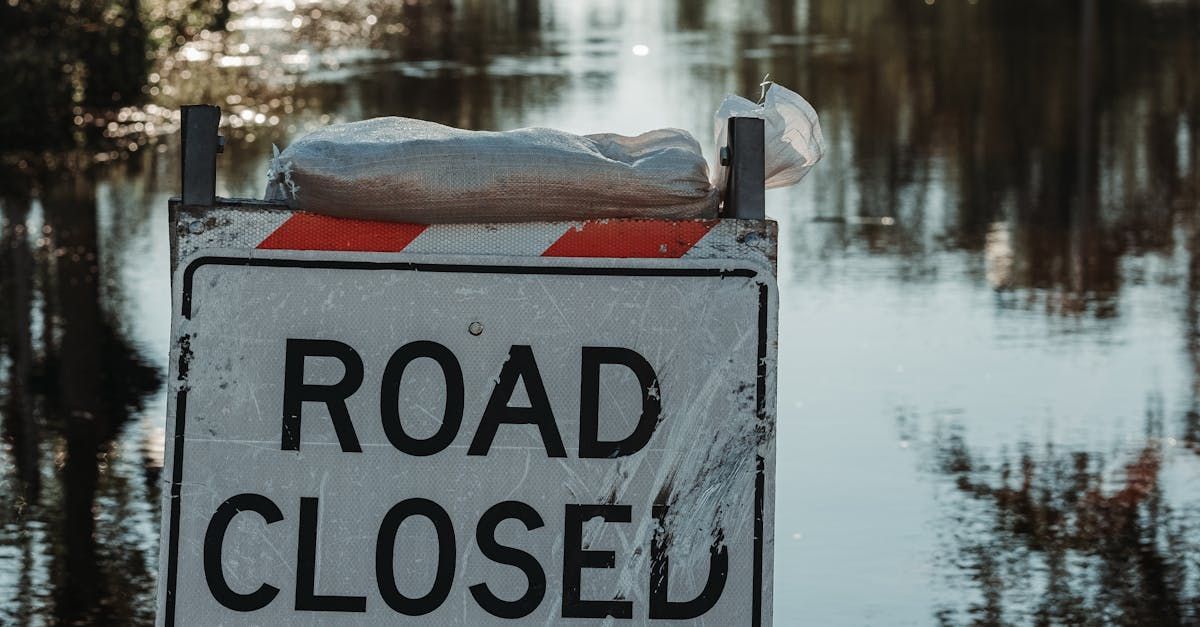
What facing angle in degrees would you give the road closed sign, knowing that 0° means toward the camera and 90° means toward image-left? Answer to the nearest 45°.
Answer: approximately 0°
